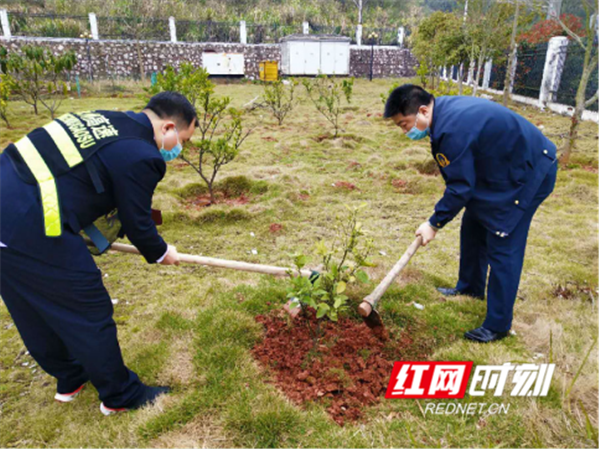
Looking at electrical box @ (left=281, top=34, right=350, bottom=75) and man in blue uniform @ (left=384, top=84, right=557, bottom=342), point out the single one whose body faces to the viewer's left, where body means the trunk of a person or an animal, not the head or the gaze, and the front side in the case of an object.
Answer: the man in blue uniform

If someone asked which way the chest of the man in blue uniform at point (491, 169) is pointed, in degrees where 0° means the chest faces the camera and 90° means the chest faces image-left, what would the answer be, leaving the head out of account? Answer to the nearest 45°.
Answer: approximately 90°

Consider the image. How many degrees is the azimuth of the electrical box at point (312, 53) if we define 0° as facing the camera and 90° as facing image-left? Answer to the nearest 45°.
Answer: approximately 0°

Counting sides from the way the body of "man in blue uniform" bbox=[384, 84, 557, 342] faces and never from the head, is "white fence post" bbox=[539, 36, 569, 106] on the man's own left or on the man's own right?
on the man's own right

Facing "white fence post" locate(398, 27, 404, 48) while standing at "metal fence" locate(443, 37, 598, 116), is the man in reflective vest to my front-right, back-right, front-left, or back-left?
back-left

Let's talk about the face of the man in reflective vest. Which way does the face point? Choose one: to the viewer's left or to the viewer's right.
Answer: to the viewer's right

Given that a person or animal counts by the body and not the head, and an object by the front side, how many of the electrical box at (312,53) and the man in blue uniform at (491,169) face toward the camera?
1

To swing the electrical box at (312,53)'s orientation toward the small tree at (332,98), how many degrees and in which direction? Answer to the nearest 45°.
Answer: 0° — it already faces it

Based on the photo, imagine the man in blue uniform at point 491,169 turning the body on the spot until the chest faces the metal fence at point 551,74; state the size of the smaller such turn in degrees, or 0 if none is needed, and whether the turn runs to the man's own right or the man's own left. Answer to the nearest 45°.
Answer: approximately 90° to the man's own right

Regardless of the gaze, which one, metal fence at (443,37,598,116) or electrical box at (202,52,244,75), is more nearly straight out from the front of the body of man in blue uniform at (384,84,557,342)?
the electrical box

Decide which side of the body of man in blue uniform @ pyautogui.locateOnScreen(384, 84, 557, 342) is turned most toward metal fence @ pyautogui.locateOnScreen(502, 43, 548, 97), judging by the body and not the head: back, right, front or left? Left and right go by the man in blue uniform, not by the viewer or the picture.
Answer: right

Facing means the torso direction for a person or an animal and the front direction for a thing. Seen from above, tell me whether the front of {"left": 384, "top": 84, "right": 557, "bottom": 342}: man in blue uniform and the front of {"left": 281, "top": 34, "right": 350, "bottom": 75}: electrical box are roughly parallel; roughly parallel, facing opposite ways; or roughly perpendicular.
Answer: roughly perpendicular

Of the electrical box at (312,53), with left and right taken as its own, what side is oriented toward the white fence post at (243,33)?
right
